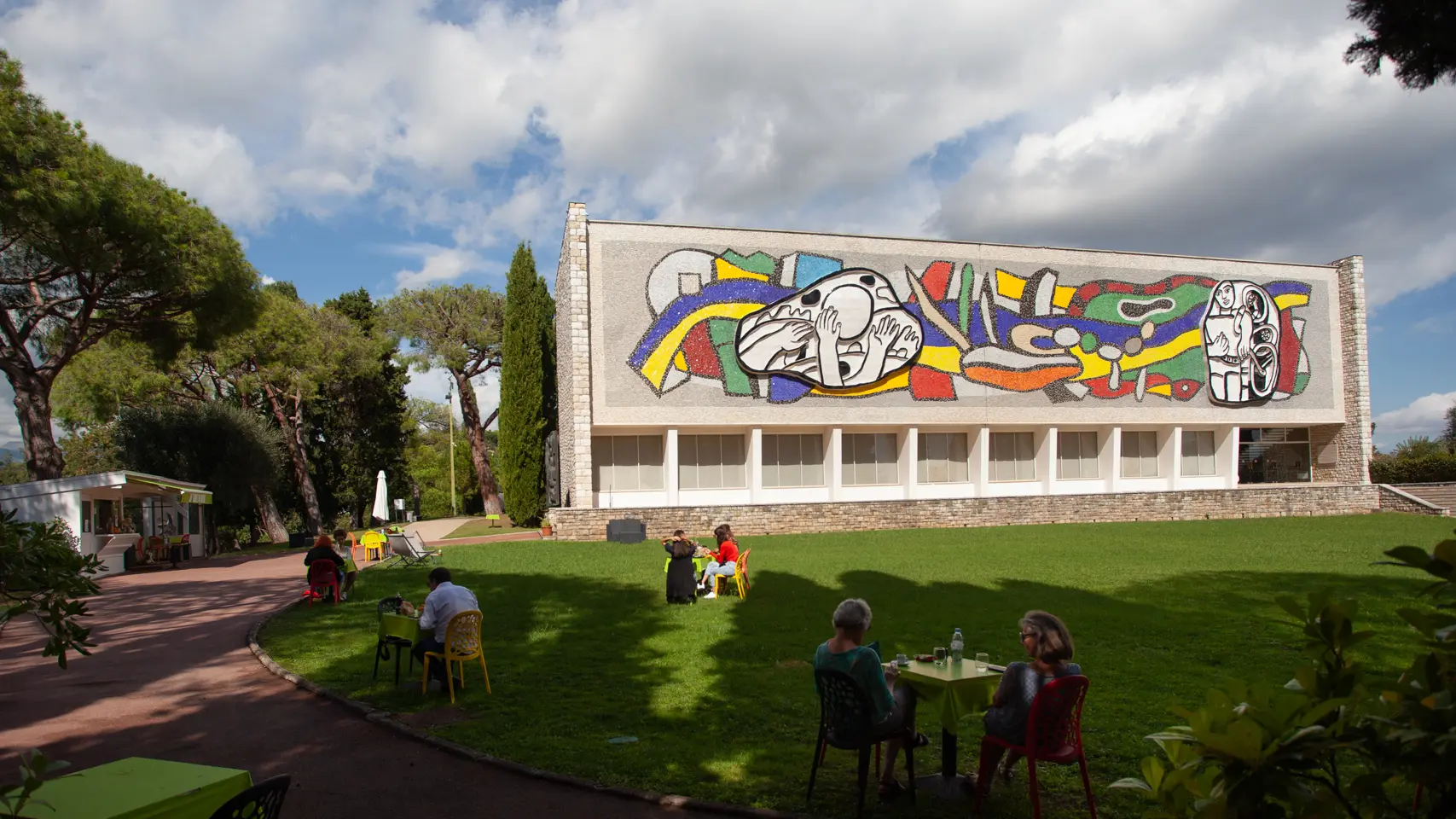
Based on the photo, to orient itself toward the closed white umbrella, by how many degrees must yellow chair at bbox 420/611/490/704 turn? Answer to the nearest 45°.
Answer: approximately 45° to its right

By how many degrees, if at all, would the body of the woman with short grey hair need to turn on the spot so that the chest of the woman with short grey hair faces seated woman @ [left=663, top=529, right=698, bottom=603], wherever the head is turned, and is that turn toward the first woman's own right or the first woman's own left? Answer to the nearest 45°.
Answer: approximately 45° to the first woman's own left

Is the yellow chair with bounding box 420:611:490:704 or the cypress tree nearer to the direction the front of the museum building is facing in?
the yellow chair

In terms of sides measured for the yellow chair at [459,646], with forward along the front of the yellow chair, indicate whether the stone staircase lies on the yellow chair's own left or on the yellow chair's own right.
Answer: on the yellow chair's own right

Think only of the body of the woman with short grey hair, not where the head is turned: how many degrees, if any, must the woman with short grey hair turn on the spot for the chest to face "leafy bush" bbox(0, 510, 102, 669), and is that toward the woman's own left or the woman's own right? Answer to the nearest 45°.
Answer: approximately 180°

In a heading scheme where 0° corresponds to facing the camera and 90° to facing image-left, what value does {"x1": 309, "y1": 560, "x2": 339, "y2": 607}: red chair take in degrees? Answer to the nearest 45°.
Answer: approximately 180°

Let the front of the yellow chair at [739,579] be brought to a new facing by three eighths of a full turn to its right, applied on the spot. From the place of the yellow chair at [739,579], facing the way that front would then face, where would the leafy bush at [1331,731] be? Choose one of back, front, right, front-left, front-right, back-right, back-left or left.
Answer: back-right

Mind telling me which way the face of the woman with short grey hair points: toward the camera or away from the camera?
away from the camera

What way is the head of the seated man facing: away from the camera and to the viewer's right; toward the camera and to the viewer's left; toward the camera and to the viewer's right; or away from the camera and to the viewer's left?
away from the camera and to the viewer's left

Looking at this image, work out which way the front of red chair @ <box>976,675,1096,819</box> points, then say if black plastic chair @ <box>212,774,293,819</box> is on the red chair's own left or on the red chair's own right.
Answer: on the red chair's own left
